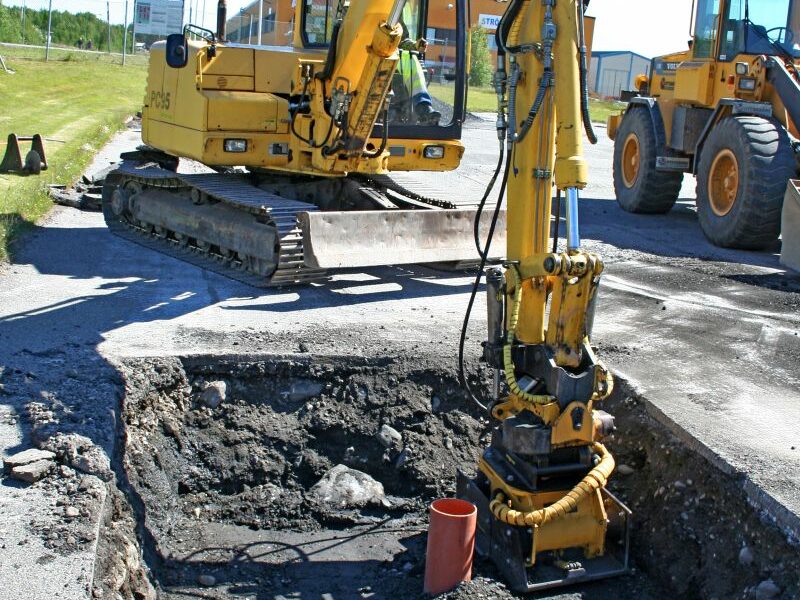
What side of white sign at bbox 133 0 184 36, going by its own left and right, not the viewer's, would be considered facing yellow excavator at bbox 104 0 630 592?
front

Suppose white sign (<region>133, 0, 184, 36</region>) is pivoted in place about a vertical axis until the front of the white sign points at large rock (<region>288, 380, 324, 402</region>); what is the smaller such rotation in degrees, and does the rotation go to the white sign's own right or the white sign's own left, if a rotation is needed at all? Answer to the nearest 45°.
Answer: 0° — it already faces it

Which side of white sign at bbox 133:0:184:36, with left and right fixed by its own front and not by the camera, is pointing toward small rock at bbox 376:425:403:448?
front

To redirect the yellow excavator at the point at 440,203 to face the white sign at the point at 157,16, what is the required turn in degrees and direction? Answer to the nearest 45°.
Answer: approximately 135° to its left

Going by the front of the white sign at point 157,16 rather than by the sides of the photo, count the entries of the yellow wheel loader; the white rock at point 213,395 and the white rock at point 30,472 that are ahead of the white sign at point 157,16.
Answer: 3

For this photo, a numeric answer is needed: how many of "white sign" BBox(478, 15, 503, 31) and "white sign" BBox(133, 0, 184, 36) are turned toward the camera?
2

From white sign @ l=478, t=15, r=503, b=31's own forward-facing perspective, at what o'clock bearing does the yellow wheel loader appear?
The yellow wheel loader is roughly at 12 o'clock from the white sign.

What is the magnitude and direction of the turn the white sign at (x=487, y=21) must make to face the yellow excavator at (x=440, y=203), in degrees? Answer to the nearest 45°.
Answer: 0° — it already faces it

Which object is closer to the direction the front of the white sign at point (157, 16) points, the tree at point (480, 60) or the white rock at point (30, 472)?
the white rock

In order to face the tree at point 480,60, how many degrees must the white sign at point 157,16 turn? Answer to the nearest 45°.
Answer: approximately 135° to its left

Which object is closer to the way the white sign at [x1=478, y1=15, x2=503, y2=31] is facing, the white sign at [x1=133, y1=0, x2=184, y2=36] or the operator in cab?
the operator in cab
